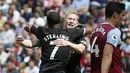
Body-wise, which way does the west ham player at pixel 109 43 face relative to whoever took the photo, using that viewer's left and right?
facing away from the viewer and to the right of the viewer

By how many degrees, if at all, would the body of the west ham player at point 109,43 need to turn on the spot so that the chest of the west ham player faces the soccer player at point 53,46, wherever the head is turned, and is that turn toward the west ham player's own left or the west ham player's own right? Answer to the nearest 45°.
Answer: approximately 135° to the west ham player's own left

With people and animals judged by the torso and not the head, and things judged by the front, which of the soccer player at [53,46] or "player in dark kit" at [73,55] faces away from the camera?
the soccer player

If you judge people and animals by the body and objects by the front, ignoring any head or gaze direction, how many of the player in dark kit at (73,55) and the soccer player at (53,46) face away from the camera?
1

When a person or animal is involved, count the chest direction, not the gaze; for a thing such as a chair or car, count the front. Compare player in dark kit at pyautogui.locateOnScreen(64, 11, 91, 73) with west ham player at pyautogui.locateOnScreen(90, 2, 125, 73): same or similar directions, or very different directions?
very different directions

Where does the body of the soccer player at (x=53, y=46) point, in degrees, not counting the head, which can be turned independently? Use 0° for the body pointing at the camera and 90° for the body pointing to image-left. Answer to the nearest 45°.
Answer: approximately 180°
